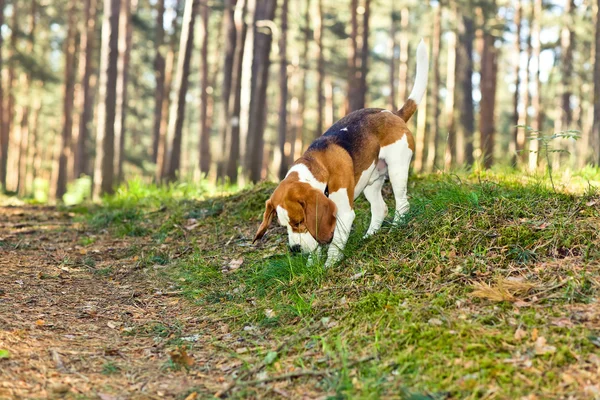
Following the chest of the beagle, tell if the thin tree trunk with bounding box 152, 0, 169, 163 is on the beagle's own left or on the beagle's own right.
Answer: on the beagle's own right

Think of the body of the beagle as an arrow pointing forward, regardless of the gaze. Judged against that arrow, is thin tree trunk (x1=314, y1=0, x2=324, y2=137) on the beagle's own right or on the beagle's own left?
on the beagle's own right

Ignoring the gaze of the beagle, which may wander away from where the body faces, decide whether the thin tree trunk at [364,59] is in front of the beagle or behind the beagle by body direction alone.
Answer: behind

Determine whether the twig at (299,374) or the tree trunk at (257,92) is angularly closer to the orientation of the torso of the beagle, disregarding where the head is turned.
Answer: the twig

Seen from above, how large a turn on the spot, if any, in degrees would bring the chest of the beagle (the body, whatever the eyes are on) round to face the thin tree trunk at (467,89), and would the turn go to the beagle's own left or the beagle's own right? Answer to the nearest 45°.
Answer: approximately 135° to the beagle's own right

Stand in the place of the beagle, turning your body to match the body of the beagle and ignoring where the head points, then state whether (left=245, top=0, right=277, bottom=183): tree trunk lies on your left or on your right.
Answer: on your right

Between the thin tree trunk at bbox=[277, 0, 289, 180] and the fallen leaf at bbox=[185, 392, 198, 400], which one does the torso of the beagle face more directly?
the fallen leaf

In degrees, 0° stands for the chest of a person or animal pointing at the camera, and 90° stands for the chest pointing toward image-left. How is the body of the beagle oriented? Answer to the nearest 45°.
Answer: approximately 45°

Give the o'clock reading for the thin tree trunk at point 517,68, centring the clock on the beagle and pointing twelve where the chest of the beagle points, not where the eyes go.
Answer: The thin tree trunk is roughly at 5 o'clock from the beagle.

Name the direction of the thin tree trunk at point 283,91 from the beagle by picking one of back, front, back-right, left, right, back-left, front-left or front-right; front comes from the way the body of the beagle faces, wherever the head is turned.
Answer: back-right
